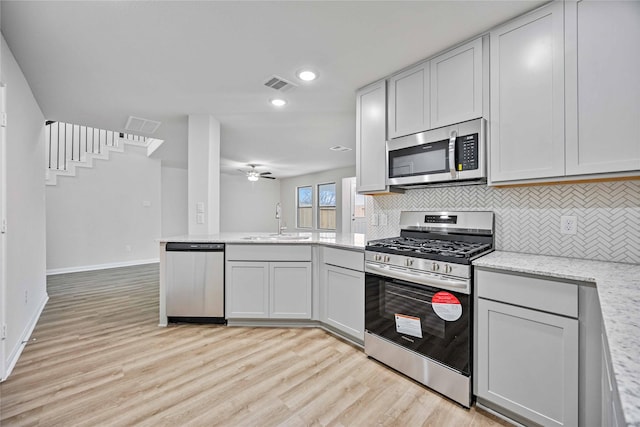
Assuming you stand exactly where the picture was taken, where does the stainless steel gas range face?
facing the viewer and to the left of the viewer

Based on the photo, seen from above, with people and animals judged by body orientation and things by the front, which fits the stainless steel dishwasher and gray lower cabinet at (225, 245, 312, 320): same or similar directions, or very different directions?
same or similar directions

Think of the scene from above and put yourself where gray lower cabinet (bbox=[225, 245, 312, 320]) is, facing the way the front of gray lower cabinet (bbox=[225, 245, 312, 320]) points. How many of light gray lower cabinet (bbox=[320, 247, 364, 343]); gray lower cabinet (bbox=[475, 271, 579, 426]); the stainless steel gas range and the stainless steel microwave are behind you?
0

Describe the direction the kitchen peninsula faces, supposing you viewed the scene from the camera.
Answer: facing the viewer

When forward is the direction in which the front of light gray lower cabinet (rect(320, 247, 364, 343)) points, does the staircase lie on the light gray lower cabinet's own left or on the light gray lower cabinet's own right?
on the light gray lower cabinet's own right

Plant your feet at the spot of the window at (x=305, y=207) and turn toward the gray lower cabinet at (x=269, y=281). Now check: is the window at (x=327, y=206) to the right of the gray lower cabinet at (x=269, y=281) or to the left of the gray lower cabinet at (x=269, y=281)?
left

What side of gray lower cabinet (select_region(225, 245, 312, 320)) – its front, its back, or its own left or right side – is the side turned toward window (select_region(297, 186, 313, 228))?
back

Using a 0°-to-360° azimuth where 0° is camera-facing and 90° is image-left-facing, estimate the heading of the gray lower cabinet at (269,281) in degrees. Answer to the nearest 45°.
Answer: approximately 0°

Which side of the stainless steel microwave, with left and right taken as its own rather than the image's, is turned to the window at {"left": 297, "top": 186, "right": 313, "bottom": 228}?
right

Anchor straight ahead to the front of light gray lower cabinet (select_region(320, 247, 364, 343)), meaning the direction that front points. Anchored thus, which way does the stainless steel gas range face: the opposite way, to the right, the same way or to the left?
the same way

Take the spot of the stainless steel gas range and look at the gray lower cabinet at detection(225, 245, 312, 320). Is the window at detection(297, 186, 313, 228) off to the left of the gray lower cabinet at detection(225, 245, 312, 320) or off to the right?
right

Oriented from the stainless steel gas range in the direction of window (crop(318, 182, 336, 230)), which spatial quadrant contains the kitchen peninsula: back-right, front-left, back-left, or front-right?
front-left

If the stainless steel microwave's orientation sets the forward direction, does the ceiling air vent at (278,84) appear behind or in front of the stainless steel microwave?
in front
